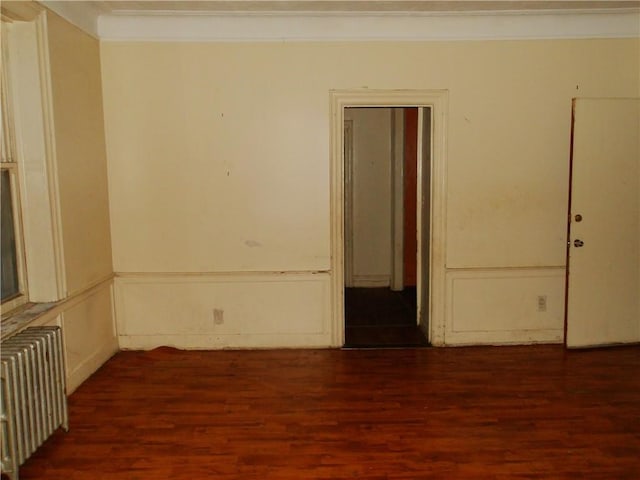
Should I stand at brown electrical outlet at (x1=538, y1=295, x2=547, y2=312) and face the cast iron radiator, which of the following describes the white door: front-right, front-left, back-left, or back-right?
back-left

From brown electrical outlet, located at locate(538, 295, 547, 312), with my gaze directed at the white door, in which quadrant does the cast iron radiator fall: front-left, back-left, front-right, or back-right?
back-right

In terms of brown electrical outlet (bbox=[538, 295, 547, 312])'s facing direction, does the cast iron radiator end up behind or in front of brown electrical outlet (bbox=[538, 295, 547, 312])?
in front

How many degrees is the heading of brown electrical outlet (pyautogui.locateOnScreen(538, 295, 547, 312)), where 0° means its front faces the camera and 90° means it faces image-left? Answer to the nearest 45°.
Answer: approximately 0°
